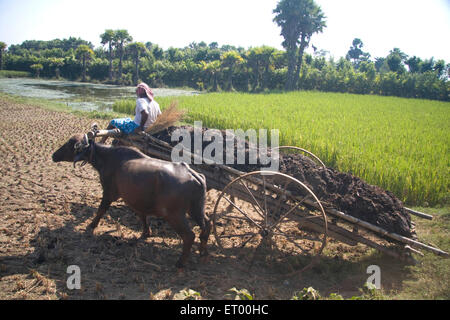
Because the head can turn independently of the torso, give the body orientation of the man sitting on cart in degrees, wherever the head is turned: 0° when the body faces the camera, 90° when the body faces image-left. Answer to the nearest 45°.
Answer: approximately 90°

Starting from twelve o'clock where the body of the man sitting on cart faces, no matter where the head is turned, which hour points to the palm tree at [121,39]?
The palm tree is roughly at 3 o'clock from the man sitting on cart.

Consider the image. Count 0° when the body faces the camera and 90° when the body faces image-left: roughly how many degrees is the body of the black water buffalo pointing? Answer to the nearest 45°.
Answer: approximately 135°

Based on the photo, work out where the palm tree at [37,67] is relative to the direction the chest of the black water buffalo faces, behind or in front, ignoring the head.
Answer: in front

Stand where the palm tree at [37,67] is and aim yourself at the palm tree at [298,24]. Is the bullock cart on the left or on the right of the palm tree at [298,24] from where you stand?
right

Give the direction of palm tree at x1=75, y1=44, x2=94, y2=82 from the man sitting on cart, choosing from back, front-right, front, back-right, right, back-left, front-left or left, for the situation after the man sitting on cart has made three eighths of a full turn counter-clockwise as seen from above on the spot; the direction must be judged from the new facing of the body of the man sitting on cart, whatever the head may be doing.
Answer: back-left

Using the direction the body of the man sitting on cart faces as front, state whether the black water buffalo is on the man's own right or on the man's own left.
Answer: on the man's own left

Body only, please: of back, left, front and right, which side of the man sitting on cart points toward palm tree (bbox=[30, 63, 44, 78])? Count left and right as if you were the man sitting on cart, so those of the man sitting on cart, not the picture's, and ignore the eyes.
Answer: right

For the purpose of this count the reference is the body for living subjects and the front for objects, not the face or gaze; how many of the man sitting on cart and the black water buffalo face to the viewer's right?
0

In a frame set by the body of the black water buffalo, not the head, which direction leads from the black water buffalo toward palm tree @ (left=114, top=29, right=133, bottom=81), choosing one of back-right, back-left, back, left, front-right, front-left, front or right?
front-right

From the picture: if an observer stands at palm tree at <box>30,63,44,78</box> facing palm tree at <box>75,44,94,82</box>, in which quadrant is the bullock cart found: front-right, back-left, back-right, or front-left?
front-right
